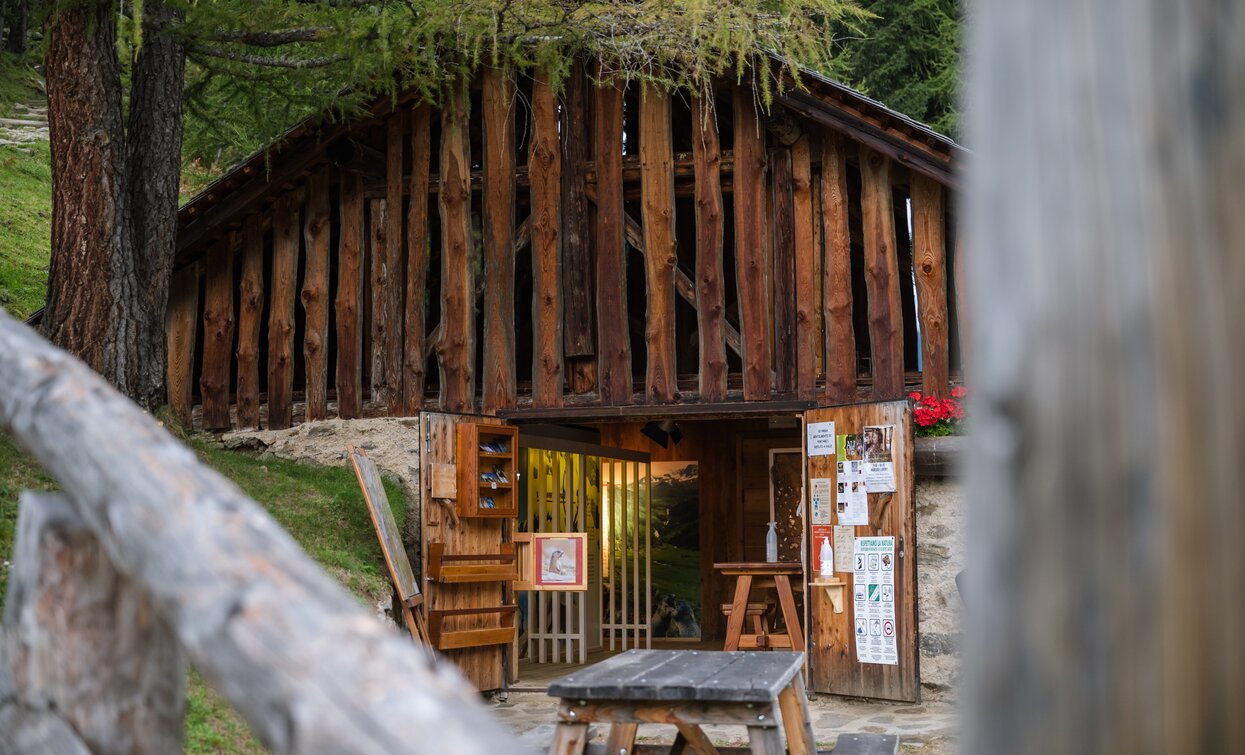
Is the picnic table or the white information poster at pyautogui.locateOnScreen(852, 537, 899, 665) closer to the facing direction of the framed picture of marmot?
the picnic table

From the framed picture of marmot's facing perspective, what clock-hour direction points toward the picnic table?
The picnic table is roughly at 12 o'clock from the framed picture of marmot.

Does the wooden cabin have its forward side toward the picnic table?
yes

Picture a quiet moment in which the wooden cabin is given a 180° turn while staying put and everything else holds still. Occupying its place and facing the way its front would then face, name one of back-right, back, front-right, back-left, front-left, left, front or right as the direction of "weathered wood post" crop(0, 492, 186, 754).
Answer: back

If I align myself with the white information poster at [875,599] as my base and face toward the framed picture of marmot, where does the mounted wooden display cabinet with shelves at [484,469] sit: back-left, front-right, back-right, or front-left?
front-left

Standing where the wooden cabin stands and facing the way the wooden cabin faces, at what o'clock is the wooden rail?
The wooden rail is roughly at 12 o'clock from the wooden cabin.

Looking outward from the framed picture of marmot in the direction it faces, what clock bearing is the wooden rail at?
The wooden rail is roughly at 12 o'clock from the framed picture of marmot.

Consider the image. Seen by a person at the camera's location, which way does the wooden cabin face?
facing the viewer

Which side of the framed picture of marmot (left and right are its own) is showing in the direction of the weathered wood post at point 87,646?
front

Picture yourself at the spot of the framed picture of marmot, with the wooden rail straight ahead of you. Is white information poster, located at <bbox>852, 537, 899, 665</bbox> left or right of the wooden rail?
left

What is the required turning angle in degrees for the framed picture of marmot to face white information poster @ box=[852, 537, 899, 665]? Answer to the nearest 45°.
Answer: approximately 45° to its left

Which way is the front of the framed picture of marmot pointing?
toward the camera
